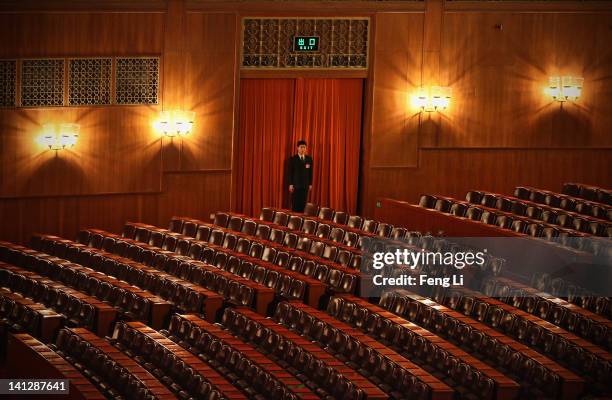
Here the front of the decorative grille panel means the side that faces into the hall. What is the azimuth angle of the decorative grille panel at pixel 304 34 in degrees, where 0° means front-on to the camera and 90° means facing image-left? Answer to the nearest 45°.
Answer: approximately 0°

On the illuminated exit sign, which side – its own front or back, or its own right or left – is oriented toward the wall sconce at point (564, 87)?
left

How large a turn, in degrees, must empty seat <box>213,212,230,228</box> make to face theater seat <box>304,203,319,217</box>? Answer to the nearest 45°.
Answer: approximately 135° to its left

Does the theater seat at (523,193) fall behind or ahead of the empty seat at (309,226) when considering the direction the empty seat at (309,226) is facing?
behind

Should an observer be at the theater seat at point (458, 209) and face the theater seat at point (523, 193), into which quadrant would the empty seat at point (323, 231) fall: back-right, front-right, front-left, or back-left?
back-left
